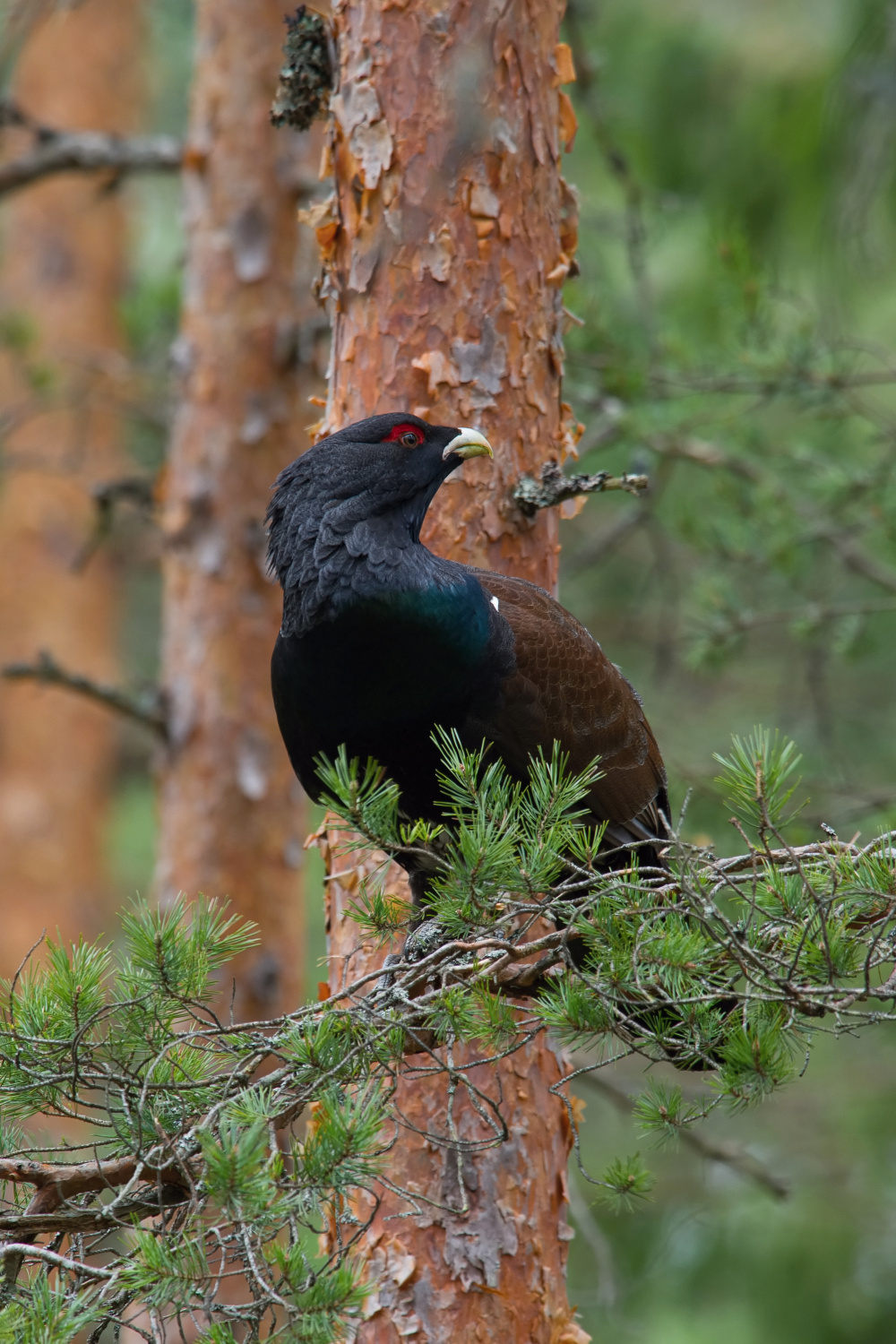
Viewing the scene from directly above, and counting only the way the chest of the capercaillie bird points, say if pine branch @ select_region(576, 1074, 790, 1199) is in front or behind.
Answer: behind

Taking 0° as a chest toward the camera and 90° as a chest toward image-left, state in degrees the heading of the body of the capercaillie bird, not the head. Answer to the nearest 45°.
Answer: approximately 45°

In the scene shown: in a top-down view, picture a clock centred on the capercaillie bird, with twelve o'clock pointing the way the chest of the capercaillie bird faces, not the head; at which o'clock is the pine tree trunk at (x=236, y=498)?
The pine tree trunk is roughly at 4 o'clock from the capercaillie bird.
